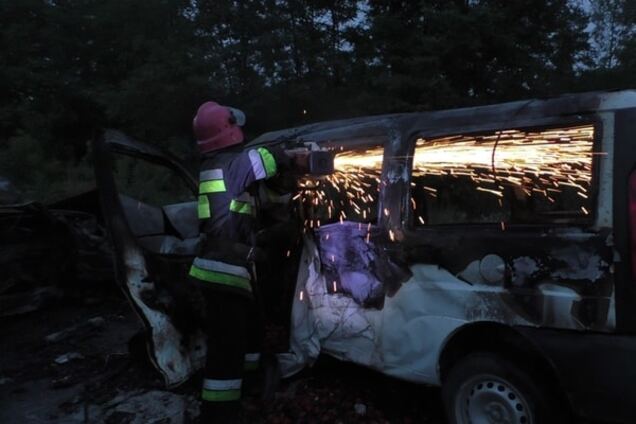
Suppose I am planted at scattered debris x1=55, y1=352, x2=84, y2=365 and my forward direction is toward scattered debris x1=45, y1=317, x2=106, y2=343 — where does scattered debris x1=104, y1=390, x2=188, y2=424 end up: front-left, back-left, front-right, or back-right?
back-right

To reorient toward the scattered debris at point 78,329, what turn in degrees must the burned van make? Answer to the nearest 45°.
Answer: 0° — it already faces it

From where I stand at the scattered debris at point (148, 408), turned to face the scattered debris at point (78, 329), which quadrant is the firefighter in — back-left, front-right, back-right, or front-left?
back-right

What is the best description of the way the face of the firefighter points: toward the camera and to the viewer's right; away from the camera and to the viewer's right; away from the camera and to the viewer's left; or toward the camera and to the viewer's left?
away from the camera and to the viewer's right

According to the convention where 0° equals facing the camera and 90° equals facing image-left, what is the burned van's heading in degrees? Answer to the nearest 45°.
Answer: approximately 135°

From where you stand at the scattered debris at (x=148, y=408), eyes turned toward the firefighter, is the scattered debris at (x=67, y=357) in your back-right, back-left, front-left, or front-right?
back-left

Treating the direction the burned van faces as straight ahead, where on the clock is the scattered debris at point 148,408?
The scattered debris is roughly at 11 o'clock from the burned van.
